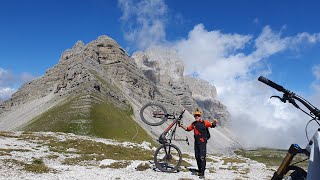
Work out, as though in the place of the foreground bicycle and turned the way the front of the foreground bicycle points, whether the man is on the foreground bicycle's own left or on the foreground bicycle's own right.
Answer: on the foreground bicycle's own right
